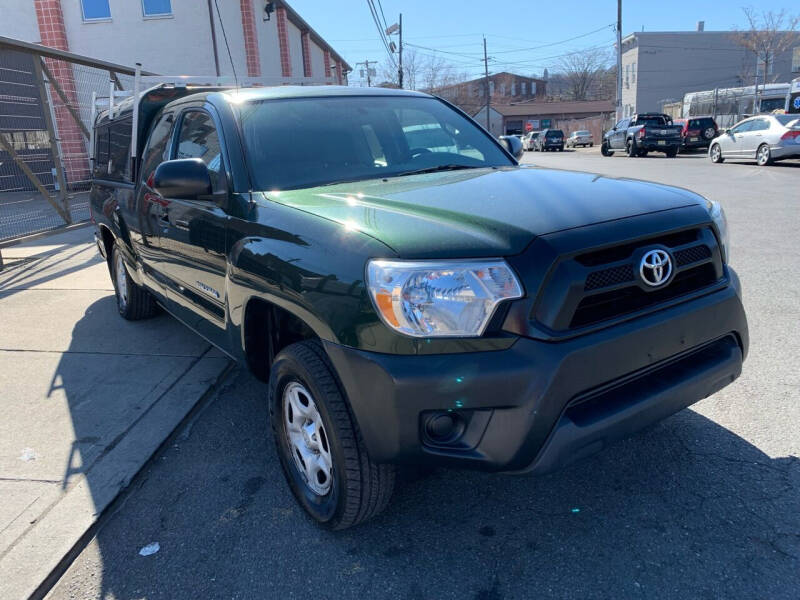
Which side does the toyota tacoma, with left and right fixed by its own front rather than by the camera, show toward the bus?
left

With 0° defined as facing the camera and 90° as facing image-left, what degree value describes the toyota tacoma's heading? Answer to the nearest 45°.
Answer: approximately 315°

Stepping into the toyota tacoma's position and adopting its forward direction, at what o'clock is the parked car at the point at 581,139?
The parked car is roughly at 8 o'clock from the toyota tacoma.

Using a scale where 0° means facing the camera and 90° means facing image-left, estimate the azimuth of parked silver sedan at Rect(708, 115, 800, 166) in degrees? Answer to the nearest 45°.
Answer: approximately 135°

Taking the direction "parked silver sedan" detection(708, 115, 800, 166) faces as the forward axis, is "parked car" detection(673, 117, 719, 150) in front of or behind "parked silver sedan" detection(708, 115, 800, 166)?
in front

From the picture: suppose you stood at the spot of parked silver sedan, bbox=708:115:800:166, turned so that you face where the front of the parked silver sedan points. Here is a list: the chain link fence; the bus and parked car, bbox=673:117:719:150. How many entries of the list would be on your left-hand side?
1
